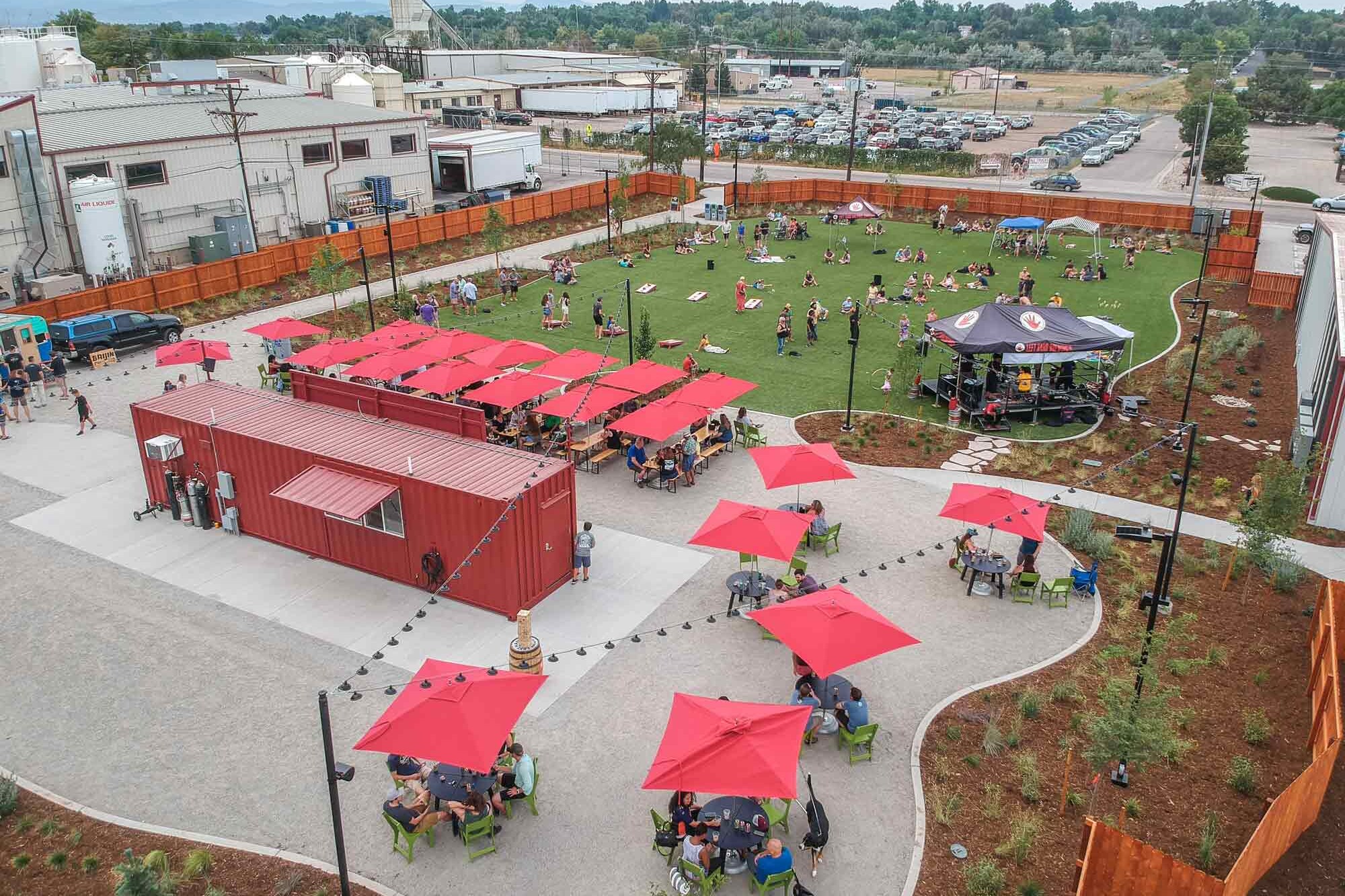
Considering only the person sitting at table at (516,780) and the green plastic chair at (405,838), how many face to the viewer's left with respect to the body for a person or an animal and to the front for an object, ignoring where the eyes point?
1

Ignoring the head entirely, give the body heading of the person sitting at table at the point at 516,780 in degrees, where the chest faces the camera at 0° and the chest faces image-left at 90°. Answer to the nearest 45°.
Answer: approximately 90°

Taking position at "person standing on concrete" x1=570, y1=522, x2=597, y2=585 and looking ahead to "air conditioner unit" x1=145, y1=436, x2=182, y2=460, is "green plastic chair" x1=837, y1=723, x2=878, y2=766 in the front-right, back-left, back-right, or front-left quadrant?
back-left

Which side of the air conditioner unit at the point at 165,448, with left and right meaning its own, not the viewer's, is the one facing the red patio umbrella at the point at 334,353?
back

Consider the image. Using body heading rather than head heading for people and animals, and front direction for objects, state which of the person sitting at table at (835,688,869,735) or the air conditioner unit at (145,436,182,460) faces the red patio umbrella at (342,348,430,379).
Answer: the person sitting at table

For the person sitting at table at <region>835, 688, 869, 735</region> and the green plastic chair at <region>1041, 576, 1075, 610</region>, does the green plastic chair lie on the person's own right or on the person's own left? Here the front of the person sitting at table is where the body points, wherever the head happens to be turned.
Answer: on the person's own right

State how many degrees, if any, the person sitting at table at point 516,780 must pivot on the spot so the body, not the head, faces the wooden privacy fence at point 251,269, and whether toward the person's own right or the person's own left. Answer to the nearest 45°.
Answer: approximately 90° to the person's own right

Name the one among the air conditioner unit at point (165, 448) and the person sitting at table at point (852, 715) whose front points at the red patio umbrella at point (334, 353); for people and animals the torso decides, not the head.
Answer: the person sitting at table

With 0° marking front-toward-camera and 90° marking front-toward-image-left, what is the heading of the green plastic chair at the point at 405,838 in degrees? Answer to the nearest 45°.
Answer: approximately 225°

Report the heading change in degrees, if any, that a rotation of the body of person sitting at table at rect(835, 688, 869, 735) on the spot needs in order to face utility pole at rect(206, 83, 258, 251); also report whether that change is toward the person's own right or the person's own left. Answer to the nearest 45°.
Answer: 0° — they already face it

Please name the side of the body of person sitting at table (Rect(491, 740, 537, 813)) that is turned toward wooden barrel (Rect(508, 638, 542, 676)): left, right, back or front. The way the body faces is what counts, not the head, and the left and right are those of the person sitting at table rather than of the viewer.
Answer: right

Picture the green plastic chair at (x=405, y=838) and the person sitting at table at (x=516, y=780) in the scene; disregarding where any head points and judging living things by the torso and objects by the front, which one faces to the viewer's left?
the person sitting at table
